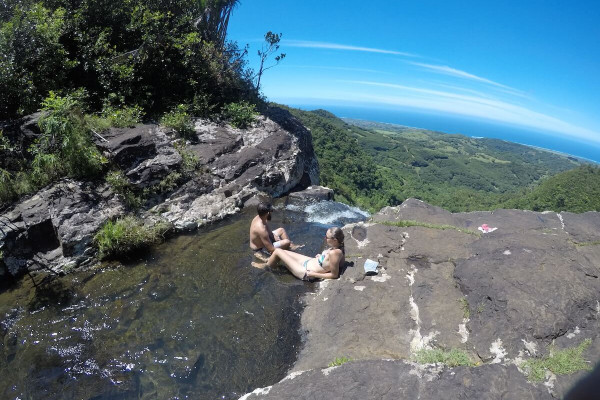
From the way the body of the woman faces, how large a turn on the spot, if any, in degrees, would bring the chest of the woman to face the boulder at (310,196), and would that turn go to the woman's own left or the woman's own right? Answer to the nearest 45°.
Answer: approximately 90° to the woman's own right

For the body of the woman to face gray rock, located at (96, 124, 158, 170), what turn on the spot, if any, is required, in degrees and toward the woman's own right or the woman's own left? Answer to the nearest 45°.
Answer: approximately 45° to the woman's own right

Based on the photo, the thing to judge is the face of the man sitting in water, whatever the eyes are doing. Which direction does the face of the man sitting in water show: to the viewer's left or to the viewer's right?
to the viewer's right

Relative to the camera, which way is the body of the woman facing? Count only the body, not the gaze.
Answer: to the viewer's left

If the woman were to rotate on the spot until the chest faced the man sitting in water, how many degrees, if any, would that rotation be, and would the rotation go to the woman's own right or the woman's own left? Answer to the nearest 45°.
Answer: approximately 45° to the woman's own right

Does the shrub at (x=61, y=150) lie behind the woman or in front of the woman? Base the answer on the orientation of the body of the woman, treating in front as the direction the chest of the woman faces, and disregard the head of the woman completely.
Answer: in front

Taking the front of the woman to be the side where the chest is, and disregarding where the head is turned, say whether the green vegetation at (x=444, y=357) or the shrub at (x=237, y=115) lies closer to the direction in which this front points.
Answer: the shrub

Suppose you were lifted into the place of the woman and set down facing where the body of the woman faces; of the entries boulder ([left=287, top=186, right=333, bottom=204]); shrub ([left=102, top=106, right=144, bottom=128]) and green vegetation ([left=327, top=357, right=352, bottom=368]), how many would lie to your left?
1

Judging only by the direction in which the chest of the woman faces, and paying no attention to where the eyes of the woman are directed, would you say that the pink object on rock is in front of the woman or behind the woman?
behind

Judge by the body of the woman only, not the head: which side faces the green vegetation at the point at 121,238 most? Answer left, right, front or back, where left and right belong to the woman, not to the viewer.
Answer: front
